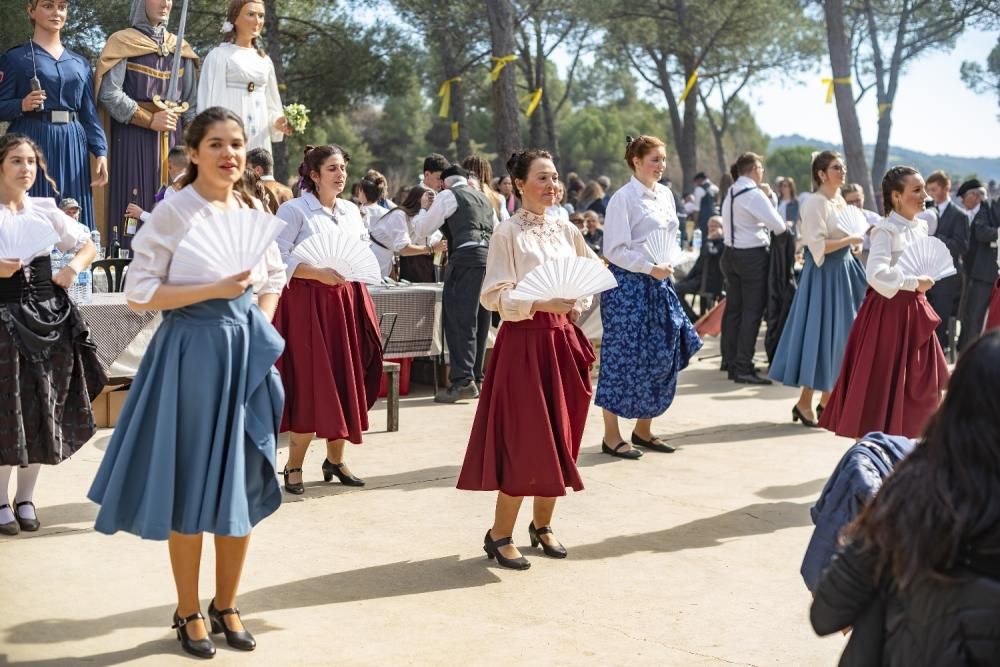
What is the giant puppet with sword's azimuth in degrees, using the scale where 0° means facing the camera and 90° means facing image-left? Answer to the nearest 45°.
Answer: approximately 315°

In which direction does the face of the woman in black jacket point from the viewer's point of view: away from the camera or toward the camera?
away from the camera

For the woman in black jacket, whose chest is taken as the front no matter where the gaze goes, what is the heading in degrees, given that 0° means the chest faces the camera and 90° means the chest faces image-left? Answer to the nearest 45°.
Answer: approximately 180°

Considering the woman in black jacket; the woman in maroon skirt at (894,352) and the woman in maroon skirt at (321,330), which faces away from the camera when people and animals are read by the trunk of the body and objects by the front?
the woman in black jacket

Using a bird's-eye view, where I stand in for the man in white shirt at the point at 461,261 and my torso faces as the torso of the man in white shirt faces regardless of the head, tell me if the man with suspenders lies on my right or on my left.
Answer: on my right

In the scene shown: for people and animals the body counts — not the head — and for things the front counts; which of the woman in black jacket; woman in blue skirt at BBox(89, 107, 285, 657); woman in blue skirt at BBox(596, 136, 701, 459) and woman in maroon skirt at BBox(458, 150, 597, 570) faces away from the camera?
the woman in black jacket

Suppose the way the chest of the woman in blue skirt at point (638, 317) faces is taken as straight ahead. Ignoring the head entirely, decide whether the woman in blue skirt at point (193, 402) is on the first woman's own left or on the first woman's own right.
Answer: on the first woman's own right

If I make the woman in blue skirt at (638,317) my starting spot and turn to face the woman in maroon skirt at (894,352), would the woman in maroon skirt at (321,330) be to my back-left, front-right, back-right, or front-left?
back-right

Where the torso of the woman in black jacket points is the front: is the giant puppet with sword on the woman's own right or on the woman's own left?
on the woman's own left

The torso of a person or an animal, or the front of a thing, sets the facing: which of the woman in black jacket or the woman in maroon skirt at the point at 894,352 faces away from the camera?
the woman in black jacket
